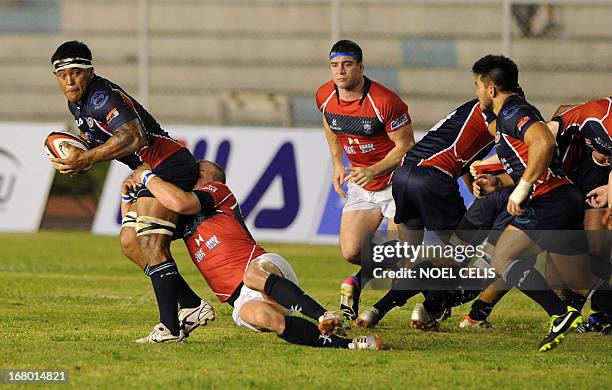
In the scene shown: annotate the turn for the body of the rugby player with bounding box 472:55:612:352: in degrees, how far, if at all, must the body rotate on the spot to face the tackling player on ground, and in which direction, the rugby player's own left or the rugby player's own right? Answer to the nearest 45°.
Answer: approximately 45° to the rugby player's own left

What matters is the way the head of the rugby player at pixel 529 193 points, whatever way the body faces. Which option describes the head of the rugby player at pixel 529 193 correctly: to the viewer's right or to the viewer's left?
to the viewer's left

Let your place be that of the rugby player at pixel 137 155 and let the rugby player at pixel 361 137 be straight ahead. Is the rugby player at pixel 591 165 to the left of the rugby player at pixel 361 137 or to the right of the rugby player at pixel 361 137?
right

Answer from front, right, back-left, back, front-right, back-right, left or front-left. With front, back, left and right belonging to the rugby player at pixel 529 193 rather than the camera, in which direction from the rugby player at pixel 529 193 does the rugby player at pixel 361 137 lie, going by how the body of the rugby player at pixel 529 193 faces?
front-right

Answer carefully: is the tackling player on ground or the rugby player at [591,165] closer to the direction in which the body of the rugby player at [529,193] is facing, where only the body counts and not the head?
the tackling player on ground

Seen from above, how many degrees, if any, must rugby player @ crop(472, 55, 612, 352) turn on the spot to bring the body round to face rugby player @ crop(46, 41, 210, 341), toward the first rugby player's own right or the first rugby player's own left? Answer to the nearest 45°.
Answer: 0° — they already face them

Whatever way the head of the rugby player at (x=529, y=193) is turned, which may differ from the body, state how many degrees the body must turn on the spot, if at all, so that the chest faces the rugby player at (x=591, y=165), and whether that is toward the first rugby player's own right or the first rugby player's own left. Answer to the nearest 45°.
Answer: approximately 135° to the first rugby player's own right

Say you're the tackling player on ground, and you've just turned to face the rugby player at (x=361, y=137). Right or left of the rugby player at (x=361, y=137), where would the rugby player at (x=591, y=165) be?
right

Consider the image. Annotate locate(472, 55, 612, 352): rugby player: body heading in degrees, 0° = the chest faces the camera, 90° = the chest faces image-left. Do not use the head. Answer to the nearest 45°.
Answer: approximately 90°

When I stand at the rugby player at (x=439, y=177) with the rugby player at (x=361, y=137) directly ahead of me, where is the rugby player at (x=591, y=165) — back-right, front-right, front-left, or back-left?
back-right
